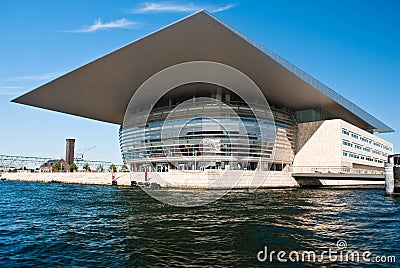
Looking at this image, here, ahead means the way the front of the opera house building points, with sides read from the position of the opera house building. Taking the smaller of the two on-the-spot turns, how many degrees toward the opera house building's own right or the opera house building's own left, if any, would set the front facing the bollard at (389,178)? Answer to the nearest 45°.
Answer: approximately 90° to the opera house building's own left

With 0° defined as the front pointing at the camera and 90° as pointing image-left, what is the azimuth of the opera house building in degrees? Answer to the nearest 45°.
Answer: approximately 45°
